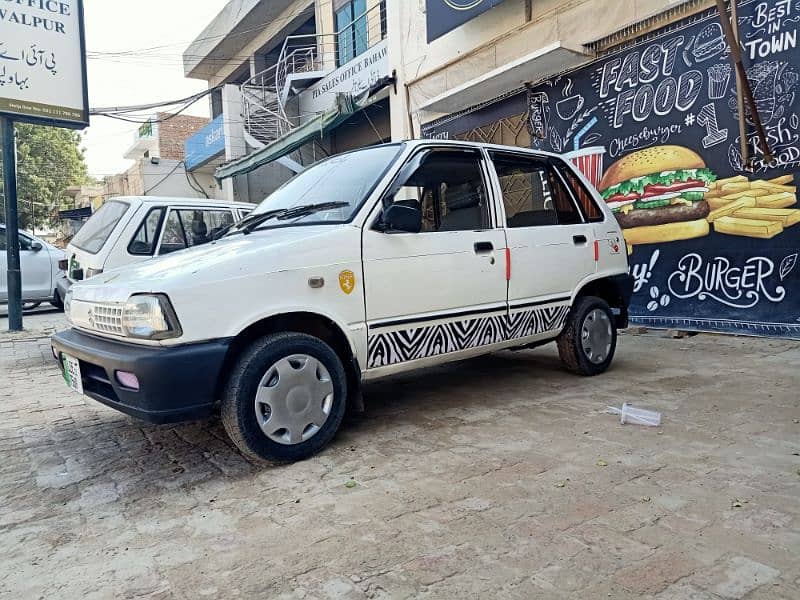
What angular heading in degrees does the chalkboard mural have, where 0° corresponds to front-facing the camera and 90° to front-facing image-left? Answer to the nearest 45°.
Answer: approximately 45°

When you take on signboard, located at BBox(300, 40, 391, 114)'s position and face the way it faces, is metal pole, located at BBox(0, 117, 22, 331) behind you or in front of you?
in front

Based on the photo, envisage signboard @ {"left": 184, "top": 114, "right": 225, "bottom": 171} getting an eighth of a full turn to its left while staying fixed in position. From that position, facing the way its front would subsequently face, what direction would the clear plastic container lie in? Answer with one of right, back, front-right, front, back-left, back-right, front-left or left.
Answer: front

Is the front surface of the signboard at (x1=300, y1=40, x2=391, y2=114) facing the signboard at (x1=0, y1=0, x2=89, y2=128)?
yes

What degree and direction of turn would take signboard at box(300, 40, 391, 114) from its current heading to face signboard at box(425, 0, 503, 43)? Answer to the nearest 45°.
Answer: approximately 45° to its left

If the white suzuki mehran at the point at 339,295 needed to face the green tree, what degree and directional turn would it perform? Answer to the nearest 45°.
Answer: approximately 90° to its right

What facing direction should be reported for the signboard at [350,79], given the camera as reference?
facing the viewer and to the left of the viewer

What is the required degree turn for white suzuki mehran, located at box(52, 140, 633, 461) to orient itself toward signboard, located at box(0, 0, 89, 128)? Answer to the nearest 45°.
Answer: approximately 90° to its right

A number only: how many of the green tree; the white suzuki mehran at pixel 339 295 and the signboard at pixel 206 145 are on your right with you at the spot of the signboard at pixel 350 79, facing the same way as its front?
2

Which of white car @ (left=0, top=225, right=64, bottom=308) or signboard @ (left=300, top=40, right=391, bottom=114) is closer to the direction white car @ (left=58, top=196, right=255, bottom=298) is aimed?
the signboard

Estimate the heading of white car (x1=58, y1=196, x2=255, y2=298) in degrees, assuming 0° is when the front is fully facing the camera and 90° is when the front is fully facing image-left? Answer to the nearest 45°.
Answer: approximately 225°

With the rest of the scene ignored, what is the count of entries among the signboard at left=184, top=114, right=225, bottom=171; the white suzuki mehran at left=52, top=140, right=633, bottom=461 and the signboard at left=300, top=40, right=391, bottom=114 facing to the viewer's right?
0

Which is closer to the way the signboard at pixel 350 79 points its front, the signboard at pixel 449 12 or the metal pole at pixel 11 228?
the metal pole

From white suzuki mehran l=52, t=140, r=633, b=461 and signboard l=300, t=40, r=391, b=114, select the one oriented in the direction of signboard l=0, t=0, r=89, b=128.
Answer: signboard l=300, t=40, r=391, b=114

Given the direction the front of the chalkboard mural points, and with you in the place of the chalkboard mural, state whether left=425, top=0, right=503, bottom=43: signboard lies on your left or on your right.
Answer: on your right
